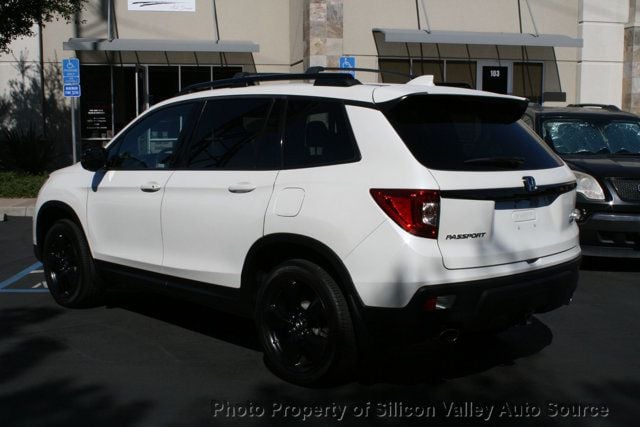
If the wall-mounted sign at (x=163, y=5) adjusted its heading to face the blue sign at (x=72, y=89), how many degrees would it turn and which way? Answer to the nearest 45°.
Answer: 0° — it already faces it

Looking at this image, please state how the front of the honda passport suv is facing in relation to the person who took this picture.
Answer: facing away from the viewer and to the left of the viewer

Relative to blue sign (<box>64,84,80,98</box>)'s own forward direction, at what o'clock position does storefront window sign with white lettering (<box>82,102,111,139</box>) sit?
The storefront window sign with white lettering is roughly at 6 o'clock from the blue sign.

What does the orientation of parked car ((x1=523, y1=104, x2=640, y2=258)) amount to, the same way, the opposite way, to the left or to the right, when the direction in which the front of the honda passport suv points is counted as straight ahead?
the opposite way

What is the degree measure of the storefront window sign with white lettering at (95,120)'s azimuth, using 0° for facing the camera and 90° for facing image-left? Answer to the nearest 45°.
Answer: approximately 0°

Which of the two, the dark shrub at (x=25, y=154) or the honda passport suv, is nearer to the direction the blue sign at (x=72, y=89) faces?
the honda passport suv

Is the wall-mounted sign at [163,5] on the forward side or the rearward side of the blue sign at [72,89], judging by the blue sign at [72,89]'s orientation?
on the rearward side

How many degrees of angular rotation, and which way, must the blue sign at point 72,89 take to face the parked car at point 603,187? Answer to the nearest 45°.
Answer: approximately 45° to its left

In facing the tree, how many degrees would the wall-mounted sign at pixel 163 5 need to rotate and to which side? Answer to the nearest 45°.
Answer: approximately 45° to its right
